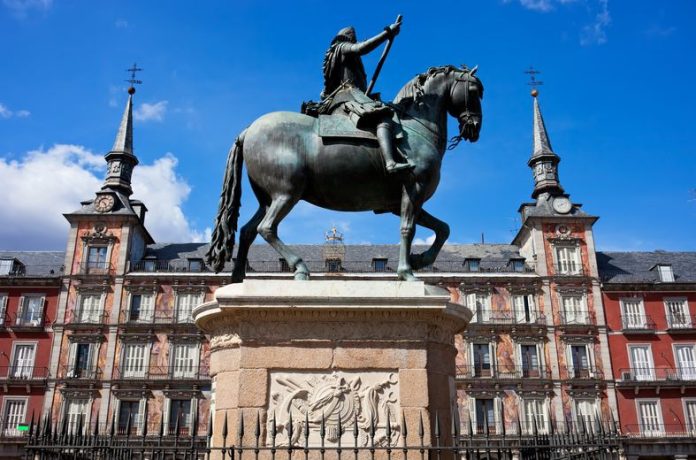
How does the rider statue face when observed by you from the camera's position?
facing to the right of the viewer

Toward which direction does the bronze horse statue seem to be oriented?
to the viewer's right
